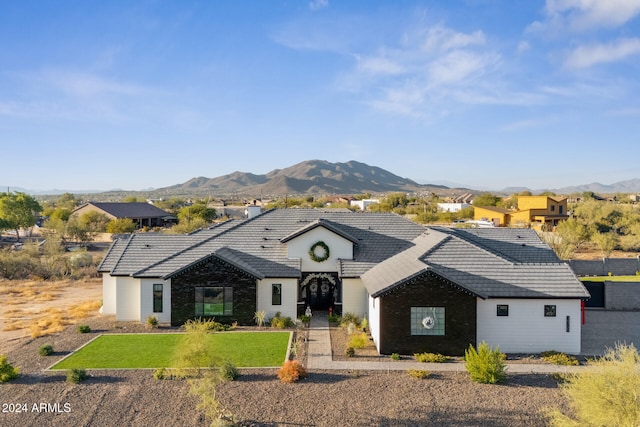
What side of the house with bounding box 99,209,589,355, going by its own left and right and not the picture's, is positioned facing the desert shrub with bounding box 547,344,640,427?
front

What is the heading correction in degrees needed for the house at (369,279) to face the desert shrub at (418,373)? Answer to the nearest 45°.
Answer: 0° — it already faces it

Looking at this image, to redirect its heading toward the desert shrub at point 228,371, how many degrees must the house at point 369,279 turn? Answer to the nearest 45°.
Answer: approximately 45° to its right

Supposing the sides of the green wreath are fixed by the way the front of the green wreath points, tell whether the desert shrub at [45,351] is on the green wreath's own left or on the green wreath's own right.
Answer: on the green wreath's own right

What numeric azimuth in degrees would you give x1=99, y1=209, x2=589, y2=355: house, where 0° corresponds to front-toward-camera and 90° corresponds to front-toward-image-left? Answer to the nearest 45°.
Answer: approximately 0°

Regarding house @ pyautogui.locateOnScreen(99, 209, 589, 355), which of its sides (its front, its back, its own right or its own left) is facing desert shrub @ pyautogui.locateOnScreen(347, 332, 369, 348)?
front

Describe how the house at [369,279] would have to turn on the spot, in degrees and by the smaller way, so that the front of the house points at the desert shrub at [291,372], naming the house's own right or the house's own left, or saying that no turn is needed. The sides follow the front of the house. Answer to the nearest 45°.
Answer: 0° — it already faces it

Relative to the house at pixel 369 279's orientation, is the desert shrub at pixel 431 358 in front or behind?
in front

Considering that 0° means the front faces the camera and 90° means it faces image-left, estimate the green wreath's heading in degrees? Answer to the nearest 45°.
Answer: approximately 0°

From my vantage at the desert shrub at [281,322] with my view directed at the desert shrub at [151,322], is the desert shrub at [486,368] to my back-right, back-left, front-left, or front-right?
back-left
